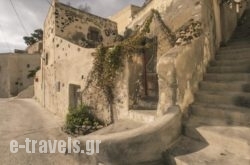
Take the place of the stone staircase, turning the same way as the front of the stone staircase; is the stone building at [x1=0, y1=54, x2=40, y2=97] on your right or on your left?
on your right

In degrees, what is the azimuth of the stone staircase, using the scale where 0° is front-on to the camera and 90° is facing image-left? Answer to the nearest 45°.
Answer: approximately 0°
